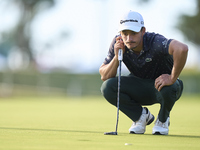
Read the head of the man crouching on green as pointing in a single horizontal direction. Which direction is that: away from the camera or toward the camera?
toward the camera

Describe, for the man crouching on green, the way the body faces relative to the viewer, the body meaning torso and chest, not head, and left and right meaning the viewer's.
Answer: facing the viewer and to the left of the viewer
